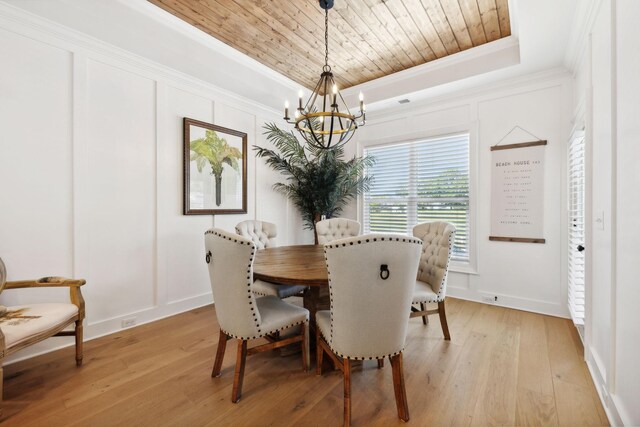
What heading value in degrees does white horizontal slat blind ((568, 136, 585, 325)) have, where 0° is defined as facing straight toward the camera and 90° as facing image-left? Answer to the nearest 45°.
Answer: approximately 90°

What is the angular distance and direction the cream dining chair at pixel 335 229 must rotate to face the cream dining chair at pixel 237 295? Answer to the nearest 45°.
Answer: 0° — it already faces it

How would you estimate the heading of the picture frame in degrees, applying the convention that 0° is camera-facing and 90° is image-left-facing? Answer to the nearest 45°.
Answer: approximately 315°

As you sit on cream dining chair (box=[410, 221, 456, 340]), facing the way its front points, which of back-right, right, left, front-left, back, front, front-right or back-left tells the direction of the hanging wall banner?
back

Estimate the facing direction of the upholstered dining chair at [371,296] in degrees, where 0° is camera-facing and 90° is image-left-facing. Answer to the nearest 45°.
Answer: approximately 135°

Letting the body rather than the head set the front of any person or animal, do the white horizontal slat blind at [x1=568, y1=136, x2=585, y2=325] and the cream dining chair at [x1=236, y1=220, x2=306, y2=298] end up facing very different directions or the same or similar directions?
very different directions

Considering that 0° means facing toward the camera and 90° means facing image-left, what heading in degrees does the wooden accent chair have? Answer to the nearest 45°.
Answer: approximately 315°

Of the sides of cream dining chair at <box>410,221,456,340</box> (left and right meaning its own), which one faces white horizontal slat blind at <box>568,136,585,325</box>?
back
